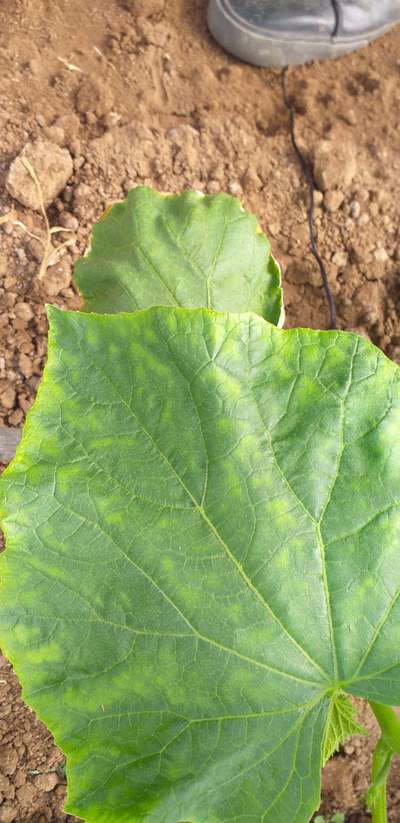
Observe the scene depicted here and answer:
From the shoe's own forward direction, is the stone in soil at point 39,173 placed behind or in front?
in front

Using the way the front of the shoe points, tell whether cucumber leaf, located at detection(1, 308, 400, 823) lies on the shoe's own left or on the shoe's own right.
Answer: on the shoe's own left

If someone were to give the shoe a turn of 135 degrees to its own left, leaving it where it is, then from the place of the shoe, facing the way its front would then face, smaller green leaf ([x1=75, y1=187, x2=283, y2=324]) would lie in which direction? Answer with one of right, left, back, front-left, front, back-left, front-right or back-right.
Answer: right

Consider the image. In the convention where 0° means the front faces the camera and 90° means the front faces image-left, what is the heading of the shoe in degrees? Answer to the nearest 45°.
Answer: approximately 45°
